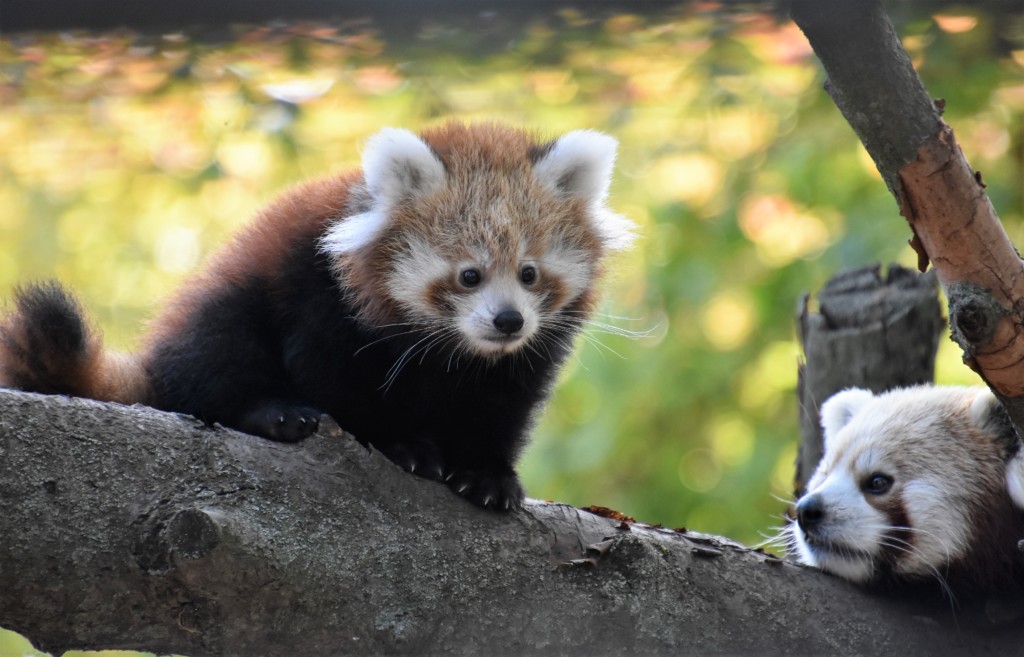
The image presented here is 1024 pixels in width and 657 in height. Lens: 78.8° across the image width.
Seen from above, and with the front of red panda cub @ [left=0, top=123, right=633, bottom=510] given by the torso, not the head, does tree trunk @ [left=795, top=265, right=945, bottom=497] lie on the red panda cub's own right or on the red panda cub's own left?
on the red panda cub's own left

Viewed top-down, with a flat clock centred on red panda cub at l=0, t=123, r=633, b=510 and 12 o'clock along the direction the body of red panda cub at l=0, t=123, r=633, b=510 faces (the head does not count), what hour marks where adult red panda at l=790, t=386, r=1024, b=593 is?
adult red panda at l=790, t=386, r=1024, b=593 is roughly at 11 o'clock from red panda cub at l=0, t=123, r=633, b=510.

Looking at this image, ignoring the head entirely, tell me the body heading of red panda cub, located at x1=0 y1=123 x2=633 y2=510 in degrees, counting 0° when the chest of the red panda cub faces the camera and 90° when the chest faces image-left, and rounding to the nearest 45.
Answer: approximately 315°
